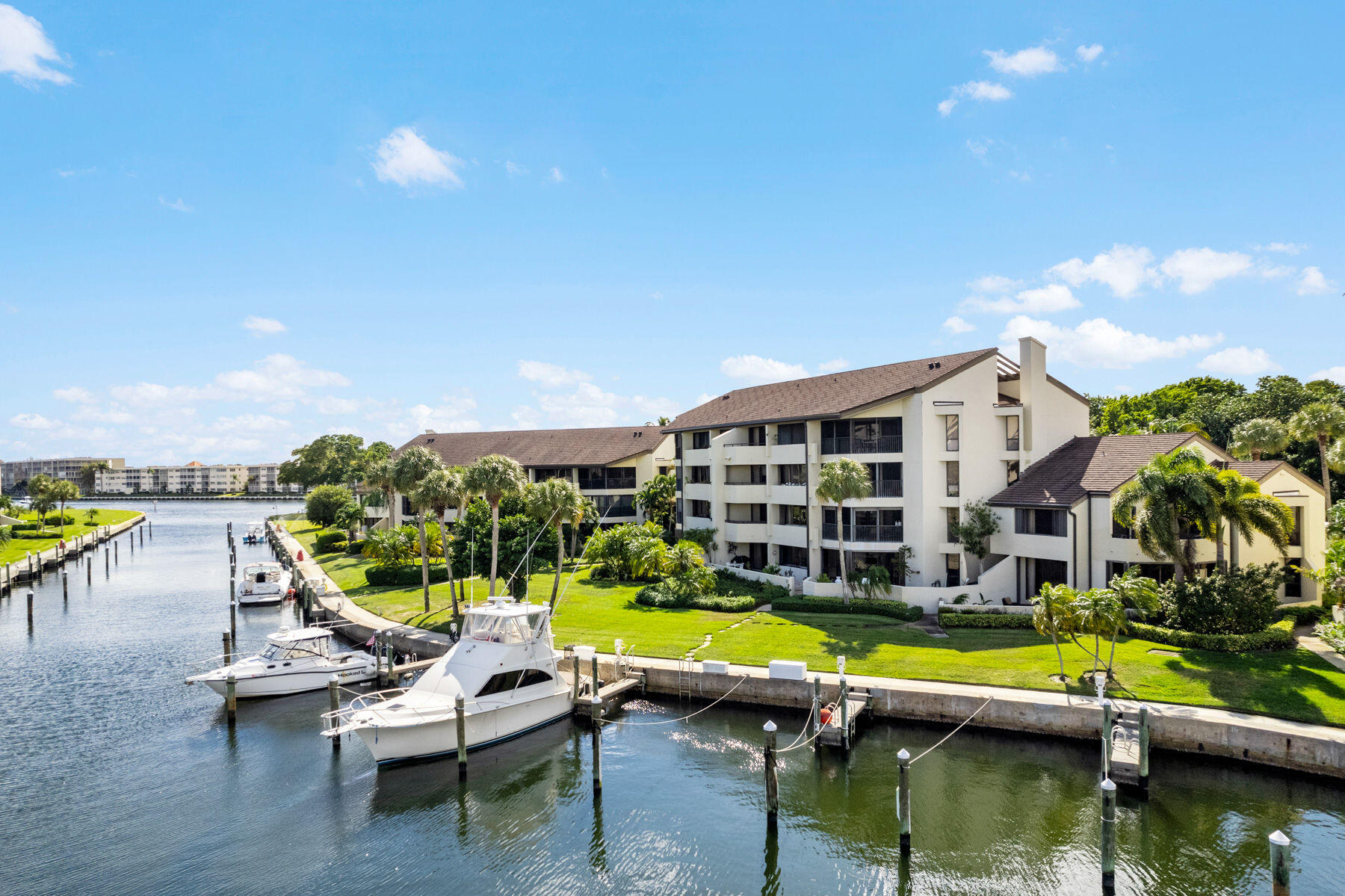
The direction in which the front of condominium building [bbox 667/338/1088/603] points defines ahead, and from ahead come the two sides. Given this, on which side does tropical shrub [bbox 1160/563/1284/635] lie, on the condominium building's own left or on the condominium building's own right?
on the condominium building's own left

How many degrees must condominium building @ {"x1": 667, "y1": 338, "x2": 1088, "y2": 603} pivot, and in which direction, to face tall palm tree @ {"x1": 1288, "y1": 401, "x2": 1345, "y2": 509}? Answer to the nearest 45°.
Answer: approximately 135° to its left

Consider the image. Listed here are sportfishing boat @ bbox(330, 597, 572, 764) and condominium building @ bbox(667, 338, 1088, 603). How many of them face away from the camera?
0

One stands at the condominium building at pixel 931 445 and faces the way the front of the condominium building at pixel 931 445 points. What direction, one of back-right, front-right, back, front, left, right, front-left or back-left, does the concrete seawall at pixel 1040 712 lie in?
front-left

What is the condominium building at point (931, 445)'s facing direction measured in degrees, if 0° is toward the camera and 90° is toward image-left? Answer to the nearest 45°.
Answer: approximately 45°

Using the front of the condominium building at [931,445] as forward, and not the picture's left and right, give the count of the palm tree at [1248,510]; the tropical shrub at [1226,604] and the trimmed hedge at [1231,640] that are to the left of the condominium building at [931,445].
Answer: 3
